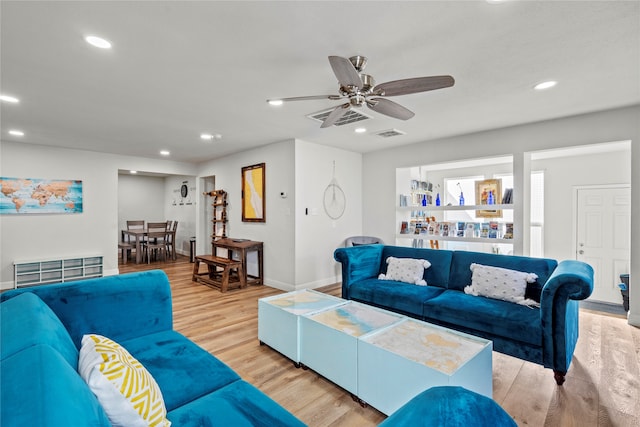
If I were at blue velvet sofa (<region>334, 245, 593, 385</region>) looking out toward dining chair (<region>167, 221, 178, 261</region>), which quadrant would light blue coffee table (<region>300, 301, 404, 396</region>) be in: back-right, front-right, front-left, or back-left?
front-left

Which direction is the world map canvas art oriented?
toward the camera

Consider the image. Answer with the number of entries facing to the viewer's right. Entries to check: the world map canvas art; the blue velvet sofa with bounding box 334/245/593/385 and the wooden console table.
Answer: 0

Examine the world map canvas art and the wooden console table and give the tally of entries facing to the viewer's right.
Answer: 0

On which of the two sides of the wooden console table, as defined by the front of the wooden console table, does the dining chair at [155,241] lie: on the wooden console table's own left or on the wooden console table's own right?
on the wooden console table's own right

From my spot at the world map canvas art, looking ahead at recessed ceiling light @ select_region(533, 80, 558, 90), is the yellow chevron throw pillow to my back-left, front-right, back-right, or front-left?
front-right

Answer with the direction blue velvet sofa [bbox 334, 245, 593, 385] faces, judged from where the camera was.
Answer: facing the viewer and to the left of the viewer

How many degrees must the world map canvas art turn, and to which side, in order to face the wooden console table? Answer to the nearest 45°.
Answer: approximately 45° to its left

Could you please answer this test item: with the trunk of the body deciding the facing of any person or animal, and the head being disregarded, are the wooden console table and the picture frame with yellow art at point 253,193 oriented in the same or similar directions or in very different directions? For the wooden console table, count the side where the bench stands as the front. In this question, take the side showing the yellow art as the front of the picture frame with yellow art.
same or similar directions

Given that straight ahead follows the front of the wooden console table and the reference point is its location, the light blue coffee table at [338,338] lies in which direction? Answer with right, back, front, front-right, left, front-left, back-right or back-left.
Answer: front-left

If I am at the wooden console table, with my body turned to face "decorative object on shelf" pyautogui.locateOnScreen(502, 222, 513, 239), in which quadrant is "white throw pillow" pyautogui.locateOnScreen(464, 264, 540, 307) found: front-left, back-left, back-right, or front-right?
front-right

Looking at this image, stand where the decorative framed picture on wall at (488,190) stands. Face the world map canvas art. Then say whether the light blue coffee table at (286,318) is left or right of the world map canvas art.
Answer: left

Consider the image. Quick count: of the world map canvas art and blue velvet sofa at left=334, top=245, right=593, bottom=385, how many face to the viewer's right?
0

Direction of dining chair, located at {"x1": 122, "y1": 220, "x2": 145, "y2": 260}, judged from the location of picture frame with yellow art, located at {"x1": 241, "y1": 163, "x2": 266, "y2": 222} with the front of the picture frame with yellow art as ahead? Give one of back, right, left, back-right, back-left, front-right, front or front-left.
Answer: right

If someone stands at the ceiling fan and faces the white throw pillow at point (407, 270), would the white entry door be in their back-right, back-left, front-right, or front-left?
front-right
